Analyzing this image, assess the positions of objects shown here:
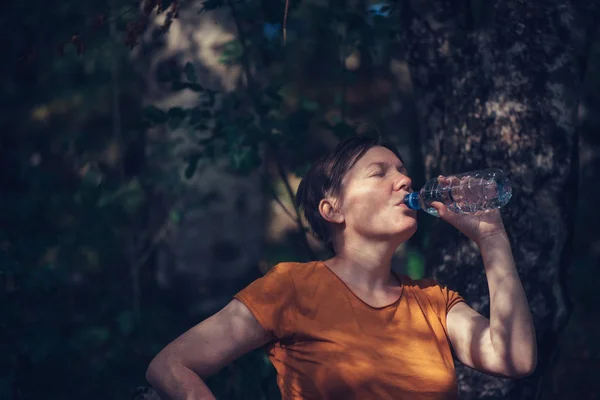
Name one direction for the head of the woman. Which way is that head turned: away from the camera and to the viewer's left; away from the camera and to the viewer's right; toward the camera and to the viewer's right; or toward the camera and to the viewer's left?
toward the camera and to the viewer's right

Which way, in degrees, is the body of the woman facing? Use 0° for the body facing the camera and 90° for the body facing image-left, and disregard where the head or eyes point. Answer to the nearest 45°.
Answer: approximately 315°

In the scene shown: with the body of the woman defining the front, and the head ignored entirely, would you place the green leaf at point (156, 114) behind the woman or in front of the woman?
behind

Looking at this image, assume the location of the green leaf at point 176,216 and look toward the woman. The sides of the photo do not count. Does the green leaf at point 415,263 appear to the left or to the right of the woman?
left

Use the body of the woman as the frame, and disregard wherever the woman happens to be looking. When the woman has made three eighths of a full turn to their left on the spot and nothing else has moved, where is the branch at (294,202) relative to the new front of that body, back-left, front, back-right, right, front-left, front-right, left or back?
front

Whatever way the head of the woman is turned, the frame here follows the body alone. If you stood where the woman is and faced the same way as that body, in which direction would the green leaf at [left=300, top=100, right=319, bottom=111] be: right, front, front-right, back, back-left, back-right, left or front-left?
back-left
